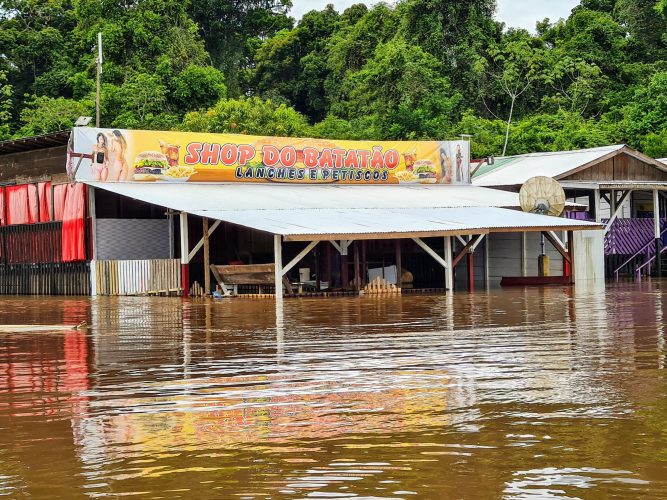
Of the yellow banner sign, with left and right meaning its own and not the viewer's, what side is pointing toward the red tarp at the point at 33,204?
right

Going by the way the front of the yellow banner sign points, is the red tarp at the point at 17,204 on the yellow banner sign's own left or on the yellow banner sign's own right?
on the yellow banner sign's own right

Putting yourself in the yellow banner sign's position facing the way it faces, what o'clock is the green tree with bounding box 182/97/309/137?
The green tree is roughly at 6 o'clock from the yellow banner sign.

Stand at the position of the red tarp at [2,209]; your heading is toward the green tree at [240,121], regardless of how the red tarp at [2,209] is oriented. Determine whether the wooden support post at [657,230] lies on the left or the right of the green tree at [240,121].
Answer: right

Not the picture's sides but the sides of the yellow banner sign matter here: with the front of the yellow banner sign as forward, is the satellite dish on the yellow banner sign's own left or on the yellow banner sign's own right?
on the yellow banner sign's own left

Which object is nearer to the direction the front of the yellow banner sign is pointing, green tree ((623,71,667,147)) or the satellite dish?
the satellite dish

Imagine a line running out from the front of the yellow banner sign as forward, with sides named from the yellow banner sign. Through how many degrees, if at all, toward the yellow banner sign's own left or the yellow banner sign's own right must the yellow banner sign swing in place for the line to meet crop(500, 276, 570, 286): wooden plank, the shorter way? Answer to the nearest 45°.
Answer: approximately 90° to the yellow banner sign's own left

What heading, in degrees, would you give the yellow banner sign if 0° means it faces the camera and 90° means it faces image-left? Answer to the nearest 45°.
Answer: approximately 0°

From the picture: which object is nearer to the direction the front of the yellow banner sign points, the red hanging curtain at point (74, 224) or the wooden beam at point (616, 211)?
the red hanging curtain

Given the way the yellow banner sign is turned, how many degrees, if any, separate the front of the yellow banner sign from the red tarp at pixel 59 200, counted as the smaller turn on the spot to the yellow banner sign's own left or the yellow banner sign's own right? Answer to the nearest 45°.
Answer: approximately 90° to the yellow banner sign's own right

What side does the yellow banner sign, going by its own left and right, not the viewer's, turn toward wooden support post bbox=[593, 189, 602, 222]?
left
